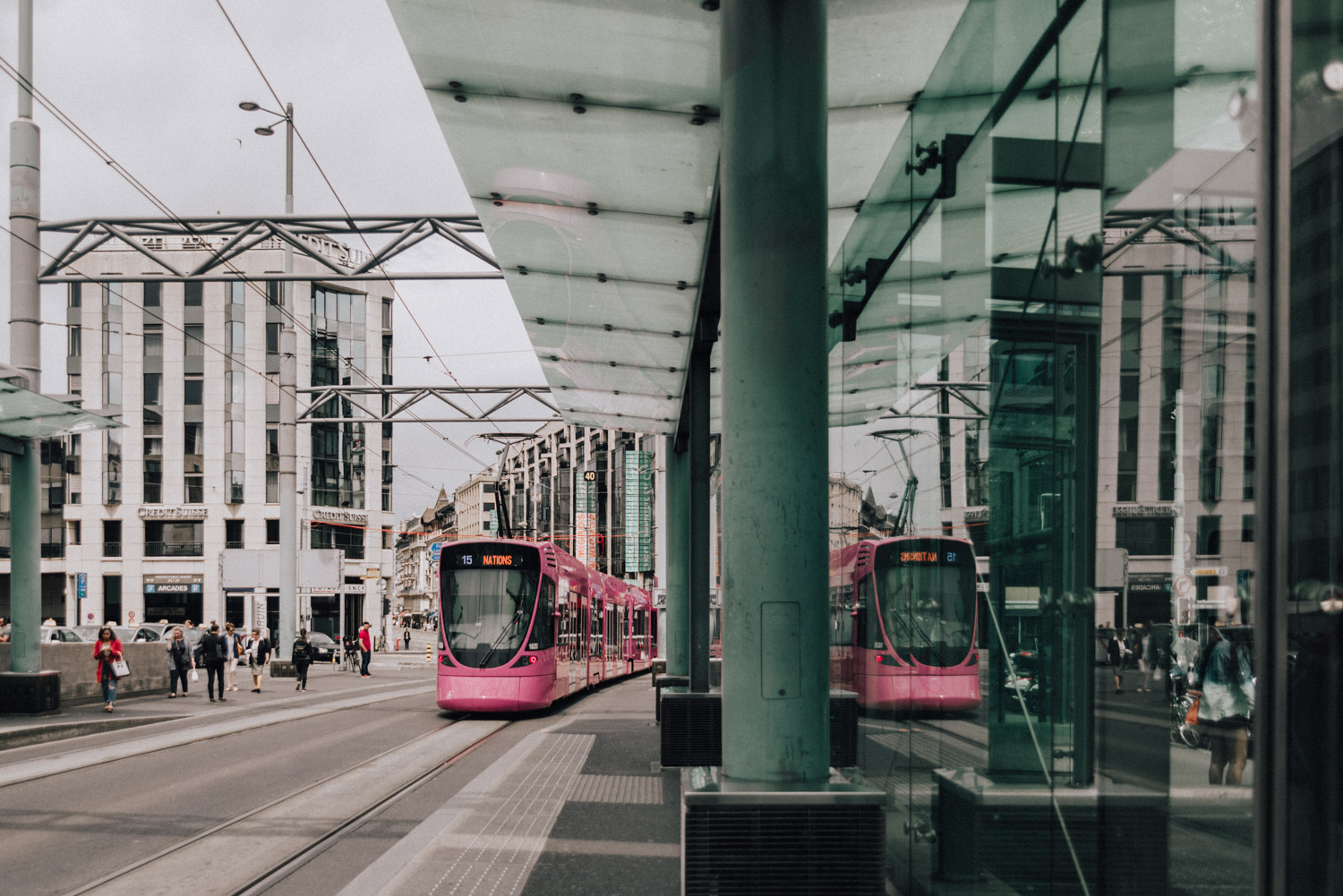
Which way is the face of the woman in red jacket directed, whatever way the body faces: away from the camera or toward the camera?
toward the camera

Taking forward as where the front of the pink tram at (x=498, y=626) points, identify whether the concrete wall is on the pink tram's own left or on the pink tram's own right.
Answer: on the pink tram's own right

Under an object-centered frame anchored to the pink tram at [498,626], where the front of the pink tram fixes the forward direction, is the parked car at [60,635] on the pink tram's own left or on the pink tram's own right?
on the pink tram's own right

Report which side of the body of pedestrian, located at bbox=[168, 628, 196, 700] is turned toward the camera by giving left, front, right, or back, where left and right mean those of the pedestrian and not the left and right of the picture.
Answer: front

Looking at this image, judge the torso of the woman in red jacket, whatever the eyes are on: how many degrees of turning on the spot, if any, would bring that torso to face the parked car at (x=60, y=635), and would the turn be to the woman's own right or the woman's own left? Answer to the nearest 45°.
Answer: approximately 180°

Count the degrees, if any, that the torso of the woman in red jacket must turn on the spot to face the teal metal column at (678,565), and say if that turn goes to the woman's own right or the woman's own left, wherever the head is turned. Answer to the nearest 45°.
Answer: approximately 45° to the woman's own left

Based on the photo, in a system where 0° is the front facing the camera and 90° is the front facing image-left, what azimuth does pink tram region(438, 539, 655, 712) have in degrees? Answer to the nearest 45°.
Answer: approximately 45°

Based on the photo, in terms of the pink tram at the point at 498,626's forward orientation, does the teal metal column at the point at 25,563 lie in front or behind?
in front
